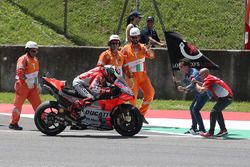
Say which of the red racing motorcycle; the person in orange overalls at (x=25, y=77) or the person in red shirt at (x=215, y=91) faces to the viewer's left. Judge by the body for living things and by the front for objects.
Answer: the person in red shirt at (x=215, y=91)

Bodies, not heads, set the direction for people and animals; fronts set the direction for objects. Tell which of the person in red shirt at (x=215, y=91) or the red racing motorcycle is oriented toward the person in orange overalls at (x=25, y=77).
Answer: the person in red shirt at (x=215, y=91)

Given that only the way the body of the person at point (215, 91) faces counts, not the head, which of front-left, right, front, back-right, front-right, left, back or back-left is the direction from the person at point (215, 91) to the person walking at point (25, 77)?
front

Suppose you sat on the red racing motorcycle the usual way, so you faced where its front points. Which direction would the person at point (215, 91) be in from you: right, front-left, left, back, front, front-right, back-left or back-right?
front

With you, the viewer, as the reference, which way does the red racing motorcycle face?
facing to the right of the viewer

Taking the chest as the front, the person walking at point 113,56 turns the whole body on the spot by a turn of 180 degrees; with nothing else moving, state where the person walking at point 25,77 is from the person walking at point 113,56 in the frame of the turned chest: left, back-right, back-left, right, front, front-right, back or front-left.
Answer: left

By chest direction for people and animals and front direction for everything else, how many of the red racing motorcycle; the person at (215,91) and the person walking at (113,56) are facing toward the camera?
1

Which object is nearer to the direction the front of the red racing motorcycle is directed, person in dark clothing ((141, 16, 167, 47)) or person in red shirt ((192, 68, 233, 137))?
the person in red shirt

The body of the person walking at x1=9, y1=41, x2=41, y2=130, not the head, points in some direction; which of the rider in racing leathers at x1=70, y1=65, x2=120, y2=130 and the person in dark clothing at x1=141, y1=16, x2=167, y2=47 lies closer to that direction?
the rider in racing leathers

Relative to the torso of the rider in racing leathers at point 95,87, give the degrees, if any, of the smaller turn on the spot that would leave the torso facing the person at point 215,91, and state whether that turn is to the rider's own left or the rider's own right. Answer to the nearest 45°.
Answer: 0° — they already face them

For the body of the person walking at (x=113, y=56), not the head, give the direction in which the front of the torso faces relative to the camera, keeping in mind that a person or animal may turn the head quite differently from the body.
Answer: toward the camera

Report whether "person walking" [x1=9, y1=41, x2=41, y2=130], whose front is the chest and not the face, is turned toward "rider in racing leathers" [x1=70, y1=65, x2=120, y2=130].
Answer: yes

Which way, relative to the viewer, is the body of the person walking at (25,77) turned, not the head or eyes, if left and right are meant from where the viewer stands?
facing the viewer and to the right of the viewer

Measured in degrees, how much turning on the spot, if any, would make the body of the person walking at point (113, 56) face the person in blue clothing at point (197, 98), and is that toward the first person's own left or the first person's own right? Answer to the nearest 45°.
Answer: approximately 90° to the first person's own left

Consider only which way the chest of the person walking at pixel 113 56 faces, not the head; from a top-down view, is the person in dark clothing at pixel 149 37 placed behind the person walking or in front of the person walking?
behind

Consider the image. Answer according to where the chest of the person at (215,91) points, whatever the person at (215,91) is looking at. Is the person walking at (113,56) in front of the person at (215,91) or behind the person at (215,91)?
in front

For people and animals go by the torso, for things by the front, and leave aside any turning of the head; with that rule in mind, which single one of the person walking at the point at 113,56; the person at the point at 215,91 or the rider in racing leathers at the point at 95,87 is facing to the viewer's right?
the rider in racing leathers

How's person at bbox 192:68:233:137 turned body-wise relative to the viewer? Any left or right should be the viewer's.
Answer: facing to the left of the viewer

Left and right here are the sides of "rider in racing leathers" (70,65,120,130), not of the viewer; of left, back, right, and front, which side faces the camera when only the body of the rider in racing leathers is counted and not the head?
right
